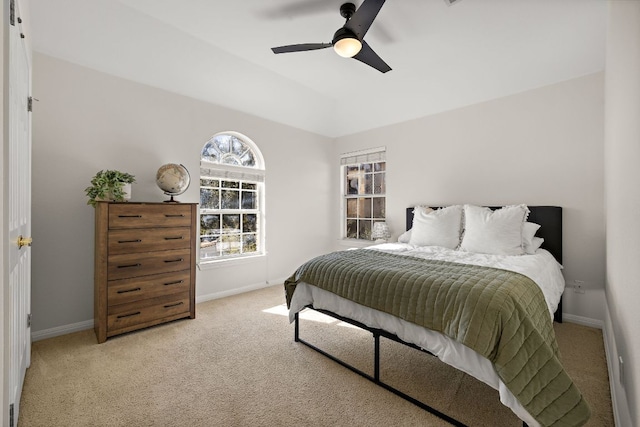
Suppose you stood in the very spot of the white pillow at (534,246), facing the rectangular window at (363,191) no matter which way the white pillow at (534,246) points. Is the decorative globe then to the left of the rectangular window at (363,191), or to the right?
left

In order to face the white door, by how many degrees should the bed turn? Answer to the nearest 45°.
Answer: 0° — it already faces it

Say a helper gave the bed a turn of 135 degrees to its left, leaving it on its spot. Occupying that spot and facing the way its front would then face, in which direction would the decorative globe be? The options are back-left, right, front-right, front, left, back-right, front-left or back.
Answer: back

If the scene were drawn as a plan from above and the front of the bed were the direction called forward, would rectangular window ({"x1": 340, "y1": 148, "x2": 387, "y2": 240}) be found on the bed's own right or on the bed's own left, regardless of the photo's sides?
on the bed's own right

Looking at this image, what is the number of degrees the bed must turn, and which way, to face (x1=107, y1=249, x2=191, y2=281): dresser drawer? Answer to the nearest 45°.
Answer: approximately 45° to its right

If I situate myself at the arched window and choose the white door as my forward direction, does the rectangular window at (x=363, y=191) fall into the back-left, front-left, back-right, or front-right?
back-left

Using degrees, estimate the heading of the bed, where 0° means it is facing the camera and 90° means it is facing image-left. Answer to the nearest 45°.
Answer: approximately 45°
